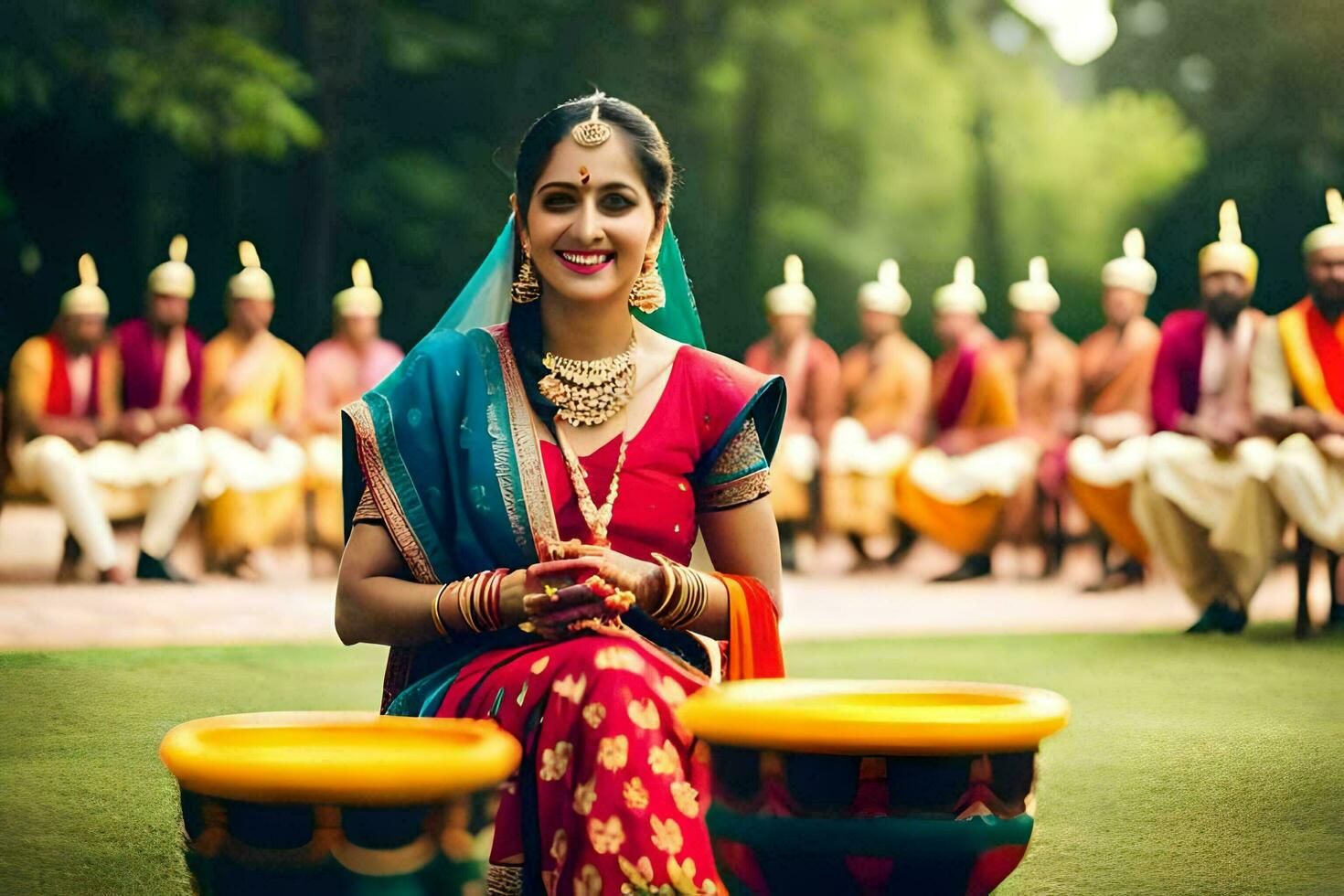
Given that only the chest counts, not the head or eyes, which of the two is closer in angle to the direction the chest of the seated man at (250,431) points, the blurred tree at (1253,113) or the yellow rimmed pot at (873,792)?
the yellow rimmed pot

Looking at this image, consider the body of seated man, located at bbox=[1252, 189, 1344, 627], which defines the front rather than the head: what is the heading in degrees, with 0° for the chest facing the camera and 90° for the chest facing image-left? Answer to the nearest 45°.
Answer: approximately 0°

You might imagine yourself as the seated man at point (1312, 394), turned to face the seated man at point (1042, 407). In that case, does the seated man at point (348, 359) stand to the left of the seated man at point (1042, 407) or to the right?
left

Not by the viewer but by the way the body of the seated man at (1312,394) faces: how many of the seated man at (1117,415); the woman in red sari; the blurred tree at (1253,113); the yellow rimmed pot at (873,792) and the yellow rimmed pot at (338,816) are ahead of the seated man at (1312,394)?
3

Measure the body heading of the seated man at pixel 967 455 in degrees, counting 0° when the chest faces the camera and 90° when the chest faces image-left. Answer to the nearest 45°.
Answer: approximately 45°

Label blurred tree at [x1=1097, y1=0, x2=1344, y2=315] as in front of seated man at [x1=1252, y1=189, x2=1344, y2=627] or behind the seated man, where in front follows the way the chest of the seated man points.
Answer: behind

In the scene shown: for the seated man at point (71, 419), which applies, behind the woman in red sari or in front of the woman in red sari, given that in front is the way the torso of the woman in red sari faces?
behind

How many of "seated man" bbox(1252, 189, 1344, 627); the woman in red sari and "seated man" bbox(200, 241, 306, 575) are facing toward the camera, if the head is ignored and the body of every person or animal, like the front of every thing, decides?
3

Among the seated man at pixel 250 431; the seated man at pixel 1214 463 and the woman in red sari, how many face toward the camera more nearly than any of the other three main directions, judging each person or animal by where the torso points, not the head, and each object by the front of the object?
3

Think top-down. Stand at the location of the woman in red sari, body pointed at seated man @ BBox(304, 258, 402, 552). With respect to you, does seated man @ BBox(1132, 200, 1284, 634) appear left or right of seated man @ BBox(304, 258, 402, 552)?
right

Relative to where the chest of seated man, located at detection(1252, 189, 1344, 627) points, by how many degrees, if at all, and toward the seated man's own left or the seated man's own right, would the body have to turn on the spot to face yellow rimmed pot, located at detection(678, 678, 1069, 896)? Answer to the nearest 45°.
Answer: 0° — they already face it

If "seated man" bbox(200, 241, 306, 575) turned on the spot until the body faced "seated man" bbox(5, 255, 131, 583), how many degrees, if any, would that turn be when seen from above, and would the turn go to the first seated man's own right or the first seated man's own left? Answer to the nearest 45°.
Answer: approximately 90° to the first seated man's own right

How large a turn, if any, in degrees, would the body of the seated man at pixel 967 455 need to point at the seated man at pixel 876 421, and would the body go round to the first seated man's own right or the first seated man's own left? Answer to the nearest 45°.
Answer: approximately 90° to the first seated man's own right
